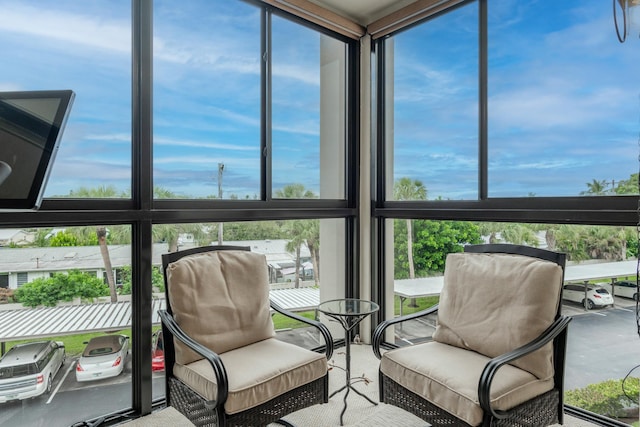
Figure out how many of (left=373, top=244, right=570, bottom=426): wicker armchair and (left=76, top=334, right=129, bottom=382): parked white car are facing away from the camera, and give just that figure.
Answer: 1

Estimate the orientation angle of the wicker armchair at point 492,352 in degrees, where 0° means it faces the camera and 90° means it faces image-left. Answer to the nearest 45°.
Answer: approximately 45°

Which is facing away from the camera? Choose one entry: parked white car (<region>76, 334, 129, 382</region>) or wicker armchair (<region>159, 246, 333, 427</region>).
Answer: the parked white car

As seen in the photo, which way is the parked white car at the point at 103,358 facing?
away from the camera

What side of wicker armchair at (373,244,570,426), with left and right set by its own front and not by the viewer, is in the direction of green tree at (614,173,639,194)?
back

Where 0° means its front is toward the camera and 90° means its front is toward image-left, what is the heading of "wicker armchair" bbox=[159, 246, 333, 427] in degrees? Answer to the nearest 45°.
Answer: approximately 315°

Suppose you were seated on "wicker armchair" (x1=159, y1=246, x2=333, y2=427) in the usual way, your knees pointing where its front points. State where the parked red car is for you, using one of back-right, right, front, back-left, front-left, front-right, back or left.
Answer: back
